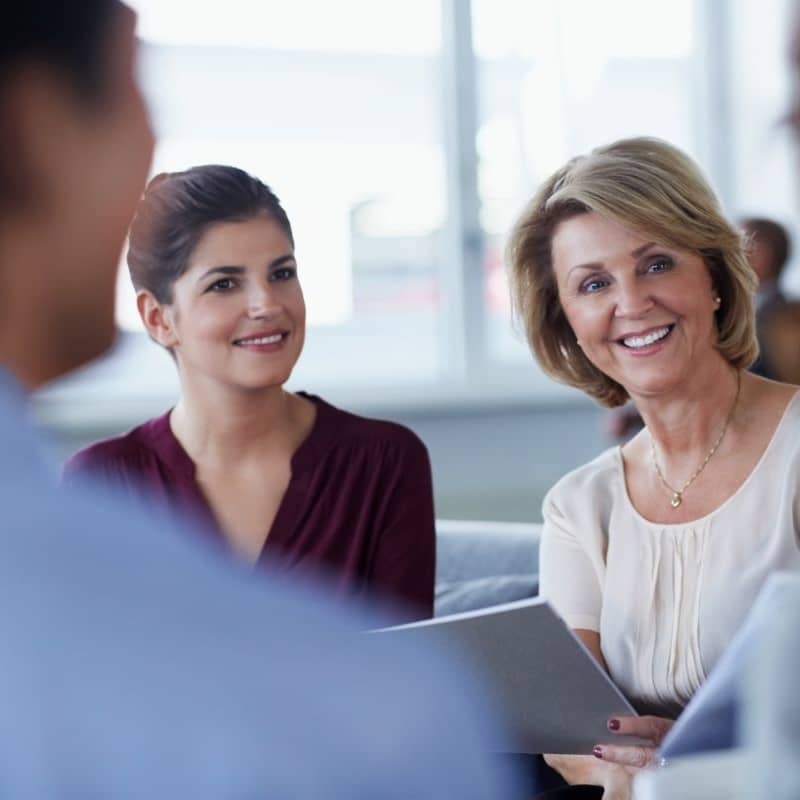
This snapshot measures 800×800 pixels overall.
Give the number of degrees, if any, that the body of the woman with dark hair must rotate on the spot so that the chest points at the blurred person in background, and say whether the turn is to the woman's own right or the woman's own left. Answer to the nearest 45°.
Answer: approximately 135° to the woman's own left

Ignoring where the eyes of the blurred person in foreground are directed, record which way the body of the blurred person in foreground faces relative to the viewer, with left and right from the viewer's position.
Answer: facing away from the viewer and to the right of the viewer

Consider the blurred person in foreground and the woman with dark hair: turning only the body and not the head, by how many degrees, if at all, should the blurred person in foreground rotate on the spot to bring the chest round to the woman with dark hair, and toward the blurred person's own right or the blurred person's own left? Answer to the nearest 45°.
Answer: approximately 45° to the blurred person's own left

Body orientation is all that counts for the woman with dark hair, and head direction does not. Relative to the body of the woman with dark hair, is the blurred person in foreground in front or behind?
in front

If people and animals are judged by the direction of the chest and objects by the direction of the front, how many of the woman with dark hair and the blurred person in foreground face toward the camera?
1

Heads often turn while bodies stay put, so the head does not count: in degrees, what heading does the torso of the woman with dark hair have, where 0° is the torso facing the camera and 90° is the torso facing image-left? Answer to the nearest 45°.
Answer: approximately 0°

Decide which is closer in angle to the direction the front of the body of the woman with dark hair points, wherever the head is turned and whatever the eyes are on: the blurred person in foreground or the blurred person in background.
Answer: the blurred person in foreground

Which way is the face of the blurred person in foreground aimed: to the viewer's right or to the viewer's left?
to the viewer's right

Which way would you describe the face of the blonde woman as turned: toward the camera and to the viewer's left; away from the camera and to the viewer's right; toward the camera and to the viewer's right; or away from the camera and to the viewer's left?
toward the camera and to the viewer's left
